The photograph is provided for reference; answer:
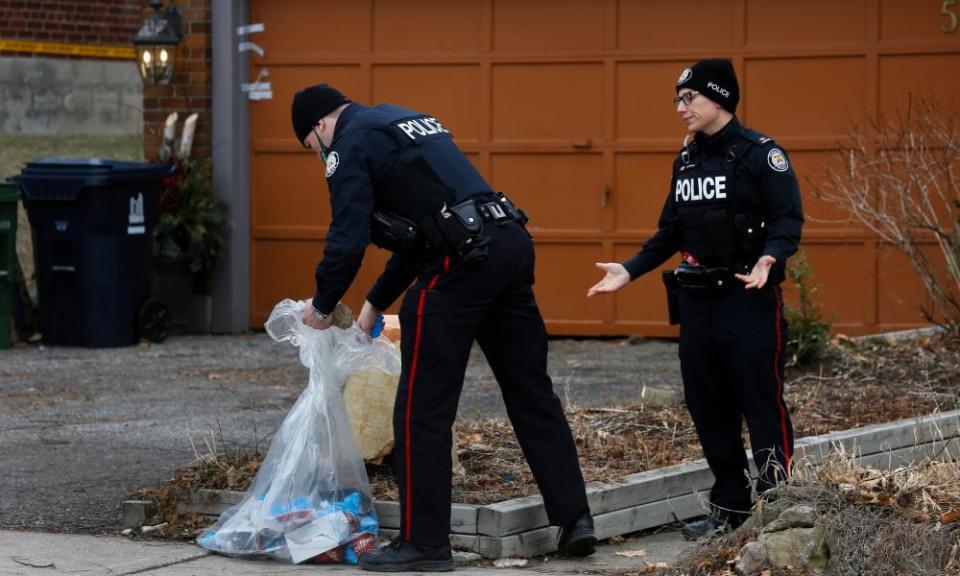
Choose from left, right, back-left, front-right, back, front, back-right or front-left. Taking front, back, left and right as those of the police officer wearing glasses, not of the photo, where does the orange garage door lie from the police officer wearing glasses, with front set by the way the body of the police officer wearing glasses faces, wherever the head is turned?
back-right

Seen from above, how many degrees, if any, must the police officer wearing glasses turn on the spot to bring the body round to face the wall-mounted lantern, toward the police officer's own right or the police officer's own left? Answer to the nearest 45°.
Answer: approximately 90° to the police officer's own right

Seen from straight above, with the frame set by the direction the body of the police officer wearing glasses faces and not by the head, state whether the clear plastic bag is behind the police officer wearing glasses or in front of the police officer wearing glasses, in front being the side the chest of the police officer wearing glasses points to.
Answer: in front

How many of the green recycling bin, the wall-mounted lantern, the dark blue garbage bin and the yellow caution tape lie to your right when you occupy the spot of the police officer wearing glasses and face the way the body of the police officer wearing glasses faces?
4

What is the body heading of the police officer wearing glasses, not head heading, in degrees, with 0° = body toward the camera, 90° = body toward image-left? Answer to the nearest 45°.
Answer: approximately 45°

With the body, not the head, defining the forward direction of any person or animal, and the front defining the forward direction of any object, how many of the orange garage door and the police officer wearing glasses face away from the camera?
0

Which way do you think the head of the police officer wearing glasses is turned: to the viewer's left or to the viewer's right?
to the viewer's left

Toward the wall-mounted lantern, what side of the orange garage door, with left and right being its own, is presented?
right

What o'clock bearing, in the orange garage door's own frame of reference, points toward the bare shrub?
The bare shrub is roughly at 10 o'clock from the orange garage door.

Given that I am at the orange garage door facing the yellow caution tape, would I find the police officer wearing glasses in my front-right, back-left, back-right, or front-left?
back-left

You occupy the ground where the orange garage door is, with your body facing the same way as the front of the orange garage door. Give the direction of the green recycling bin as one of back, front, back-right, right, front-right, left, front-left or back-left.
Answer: right

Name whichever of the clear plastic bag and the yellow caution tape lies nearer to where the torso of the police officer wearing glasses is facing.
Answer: the clear plastic bag

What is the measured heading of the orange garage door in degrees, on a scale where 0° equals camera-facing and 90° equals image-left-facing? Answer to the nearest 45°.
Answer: approximately 0°

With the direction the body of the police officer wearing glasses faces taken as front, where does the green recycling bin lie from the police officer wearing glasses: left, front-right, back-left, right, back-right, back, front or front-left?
right

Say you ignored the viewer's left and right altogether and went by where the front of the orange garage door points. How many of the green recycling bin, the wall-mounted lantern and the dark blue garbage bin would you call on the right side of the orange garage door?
3
